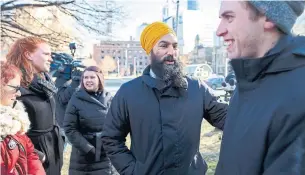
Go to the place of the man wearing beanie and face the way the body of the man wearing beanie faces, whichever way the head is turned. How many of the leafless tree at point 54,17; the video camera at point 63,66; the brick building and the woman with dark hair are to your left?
0

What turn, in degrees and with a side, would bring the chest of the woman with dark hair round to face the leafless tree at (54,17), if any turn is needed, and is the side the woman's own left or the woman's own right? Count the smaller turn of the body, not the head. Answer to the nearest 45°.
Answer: approximately 135° to the woman's own left

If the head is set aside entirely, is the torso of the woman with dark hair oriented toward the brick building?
no

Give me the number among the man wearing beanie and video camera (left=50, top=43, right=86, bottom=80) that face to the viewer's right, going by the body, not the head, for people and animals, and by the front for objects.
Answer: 1

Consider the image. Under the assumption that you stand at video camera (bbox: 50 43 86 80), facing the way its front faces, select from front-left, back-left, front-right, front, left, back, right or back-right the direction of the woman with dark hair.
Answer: right

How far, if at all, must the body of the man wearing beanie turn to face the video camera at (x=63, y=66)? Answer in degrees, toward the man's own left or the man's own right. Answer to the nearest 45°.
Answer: approximately 45° to the man's own right

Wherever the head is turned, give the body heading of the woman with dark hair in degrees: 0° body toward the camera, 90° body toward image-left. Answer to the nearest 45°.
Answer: approximately 315°

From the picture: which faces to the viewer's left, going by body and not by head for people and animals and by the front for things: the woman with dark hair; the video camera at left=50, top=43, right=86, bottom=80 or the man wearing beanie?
the man wearing beanie

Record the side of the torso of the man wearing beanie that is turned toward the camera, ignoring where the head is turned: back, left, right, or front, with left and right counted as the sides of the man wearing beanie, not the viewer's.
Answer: left

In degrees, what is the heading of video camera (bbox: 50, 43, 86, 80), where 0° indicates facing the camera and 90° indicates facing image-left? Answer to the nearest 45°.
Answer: approximately 270°

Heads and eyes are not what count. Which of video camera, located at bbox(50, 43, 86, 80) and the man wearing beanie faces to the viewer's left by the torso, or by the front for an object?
the man wearing beanie

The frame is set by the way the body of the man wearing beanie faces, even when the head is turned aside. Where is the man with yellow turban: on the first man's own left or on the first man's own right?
on the first man's own right

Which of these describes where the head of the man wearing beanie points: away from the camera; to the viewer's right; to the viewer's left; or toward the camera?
to the viewer's left

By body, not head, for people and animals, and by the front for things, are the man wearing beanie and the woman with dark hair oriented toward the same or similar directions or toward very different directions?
very different directions

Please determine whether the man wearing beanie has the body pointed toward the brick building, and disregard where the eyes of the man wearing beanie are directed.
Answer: no
